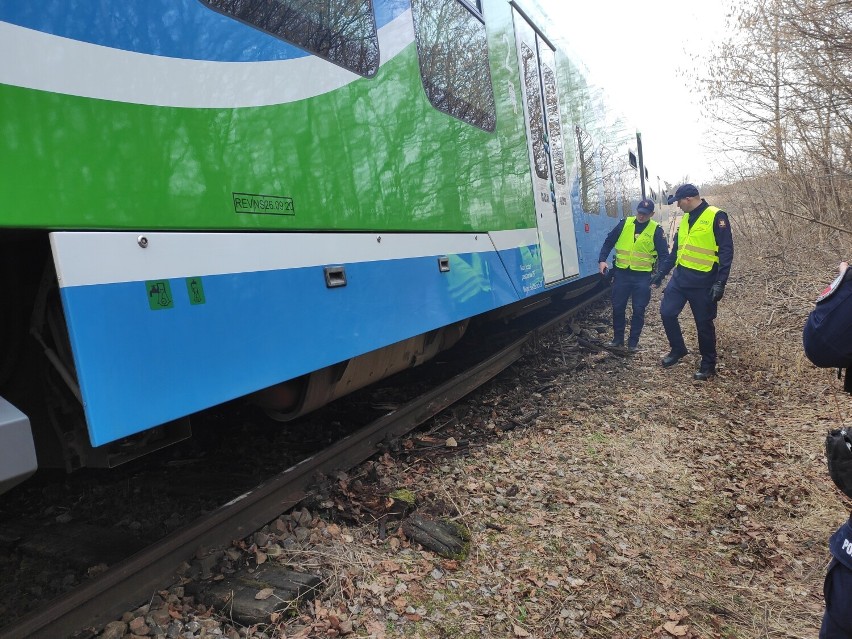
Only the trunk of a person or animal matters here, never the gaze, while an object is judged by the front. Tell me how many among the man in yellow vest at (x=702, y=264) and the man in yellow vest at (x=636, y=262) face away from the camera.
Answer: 0

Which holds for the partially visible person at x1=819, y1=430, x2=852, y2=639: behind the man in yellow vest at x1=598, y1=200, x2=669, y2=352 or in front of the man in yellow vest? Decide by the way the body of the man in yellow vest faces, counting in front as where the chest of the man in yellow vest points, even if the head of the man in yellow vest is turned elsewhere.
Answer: in front

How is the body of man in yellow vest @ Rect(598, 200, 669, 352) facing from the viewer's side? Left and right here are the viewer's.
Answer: facing the viewer

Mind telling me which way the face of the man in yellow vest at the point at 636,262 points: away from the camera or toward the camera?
toward the camera

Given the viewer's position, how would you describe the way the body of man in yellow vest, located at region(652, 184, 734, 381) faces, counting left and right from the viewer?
facing the viewer and to the left of the viewer

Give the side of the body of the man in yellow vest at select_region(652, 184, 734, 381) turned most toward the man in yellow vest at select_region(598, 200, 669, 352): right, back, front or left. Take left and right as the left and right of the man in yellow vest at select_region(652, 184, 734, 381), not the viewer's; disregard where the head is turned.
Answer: right

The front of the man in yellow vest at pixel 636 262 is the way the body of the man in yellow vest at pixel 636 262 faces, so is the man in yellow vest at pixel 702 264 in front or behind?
in front

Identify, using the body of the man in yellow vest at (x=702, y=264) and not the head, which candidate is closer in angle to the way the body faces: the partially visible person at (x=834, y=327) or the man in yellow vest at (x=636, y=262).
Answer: the partially visible person

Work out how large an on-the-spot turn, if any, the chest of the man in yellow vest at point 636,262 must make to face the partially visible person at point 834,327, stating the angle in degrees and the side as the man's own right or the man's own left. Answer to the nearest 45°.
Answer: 0° — they already face them
